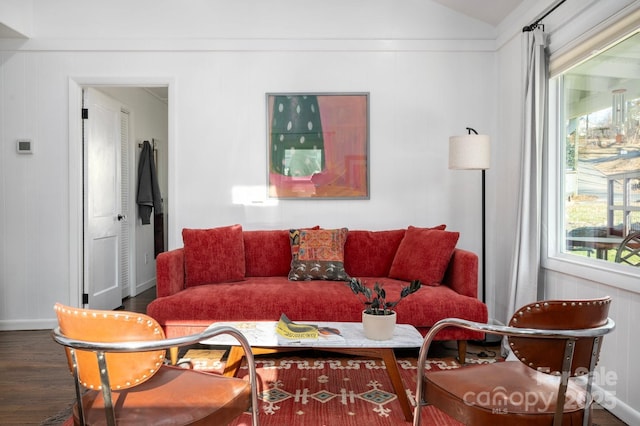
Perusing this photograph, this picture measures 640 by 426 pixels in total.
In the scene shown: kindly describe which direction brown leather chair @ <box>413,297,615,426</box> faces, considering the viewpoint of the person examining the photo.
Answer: facing away from the viewer and to the left of the viewer

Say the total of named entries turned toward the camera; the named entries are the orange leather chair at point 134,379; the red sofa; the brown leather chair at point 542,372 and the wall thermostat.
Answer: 2

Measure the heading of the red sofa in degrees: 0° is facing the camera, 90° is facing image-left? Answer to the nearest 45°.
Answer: approximately 0°

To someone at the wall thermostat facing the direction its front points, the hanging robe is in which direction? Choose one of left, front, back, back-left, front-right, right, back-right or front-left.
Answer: back-left

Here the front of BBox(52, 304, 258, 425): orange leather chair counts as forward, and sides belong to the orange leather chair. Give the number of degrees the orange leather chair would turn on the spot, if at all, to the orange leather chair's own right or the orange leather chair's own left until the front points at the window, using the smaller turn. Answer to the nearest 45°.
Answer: approximately 45° to the orange leather chair's own right

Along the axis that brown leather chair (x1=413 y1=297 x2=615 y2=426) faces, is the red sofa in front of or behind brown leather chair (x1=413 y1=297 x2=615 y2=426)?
in front

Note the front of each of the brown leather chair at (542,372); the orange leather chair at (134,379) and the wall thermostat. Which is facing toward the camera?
the wall thermostat

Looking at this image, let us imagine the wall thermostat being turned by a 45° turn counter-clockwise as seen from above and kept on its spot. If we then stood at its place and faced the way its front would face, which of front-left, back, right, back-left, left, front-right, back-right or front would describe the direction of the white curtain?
front

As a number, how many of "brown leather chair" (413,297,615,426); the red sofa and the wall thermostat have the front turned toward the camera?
2

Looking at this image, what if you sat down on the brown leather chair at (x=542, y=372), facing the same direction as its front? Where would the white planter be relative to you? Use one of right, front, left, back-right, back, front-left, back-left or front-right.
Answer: front

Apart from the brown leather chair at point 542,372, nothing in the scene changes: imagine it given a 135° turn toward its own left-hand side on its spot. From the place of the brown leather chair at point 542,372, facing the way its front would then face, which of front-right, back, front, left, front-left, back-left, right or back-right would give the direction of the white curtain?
back

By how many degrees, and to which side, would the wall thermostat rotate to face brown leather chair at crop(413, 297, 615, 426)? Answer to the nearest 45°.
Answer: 0° — it already faces it

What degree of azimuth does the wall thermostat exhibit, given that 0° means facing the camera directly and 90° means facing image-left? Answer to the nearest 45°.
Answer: approximately 0°

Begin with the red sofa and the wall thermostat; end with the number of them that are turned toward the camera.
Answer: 2

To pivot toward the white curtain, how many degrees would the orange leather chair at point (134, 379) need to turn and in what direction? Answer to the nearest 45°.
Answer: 0° — it already faces it

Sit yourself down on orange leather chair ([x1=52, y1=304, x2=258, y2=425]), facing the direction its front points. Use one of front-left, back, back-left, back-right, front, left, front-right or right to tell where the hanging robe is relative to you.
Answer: front-left

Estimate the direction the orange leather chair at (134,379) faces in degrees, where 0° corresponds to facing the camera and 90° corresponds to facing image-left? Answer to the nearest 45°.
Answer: approximately 225°

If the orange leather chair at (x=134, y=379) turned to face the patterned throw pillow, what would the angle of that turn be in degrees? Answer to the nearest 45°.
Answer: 0° — it already faces it

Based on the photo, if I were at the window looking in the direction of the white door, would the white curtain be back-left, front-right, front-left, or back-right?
front-right
